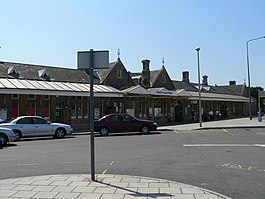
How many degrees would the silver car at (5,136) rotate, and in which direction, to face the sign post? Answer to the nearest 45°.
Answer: approximately 90° to its right

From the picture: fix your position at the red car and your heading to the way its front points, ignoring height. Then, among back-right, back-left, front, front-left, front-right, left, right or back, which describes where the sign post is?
right

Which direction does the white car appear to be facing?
to the viewer's right

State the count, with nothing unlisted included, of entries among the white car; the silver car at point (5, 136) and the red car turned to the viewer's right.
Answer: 3

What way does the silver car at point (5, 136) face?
to the viewer's right

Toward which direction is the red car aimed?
to the viewer's right

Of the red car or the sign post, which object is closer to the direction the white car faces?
the red car

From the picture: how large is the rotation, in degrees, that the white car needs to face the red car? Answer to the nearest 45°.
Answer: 0° — it already faces it

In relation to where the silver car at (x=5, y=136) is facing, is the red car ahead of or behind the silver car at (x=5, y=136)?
ahead

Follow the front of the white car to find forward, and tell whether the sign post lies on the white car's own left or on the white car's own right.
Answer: on the white car's own right
